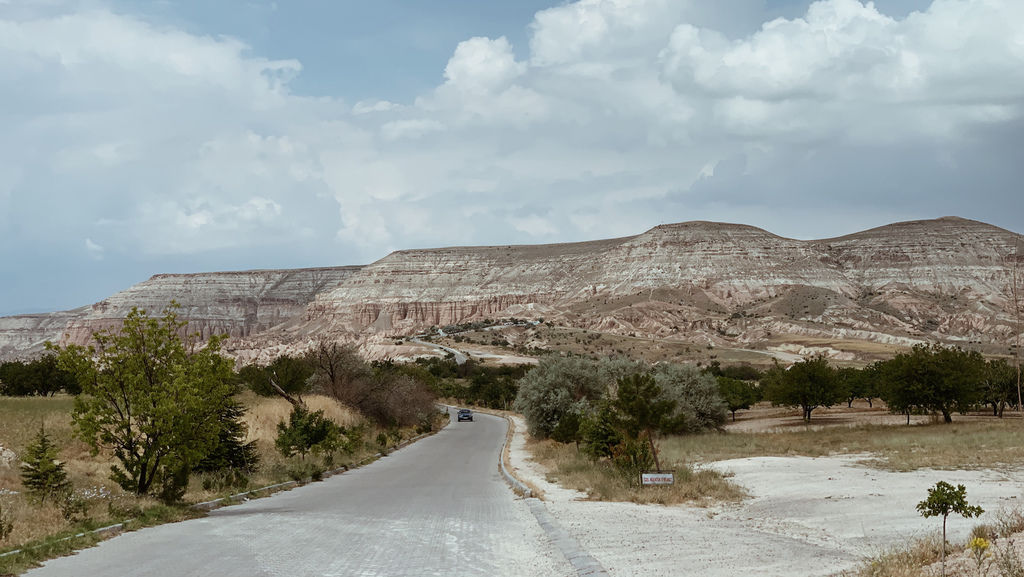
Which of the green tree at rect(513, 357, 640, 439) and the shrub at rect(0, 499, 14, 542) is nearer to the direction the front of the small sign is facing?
the shrub

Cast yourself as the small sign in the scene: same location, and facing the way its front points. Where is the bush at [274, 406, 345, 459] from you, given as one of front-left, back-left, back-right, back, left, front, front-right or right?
back-right

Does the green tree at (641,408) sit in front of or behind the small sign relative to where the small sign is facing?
behind

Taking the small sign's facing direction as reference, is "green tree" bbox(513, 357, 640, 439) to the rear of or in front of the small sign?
to the rear

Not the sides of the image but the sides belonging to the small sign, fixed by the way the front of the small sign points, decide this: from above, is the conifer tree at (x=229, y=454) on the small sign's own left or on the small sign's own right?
on the small sign's own right

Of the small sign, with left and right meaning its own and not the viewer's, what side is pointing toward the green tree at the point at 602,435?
back

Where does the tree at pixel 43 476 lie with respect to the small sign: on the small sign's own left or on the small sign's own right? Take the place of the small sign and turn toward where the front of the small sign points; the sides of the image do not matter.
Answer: on the small sign's own right

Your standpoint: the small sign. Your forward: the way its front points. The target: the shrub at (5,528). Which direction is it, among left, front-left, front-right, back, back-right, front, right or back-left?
front-right

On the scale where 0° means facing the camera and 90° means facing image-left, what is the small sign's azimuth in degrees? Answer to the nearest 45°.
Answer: approximately 0°

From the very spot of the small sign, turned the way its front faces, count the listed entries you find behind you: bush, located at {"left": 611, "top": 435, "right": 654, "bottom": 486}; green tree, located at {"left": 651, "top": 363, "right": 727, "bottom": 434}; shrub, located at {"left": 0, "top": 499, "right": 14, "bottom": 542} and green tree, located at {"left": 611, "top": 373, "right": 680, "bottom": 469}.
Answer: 3
